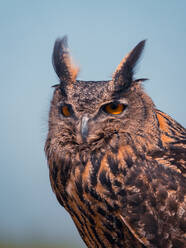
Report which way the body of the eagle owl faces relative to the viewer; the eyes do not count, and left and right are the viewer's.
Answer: facing the viewer and to the left of the viewer
